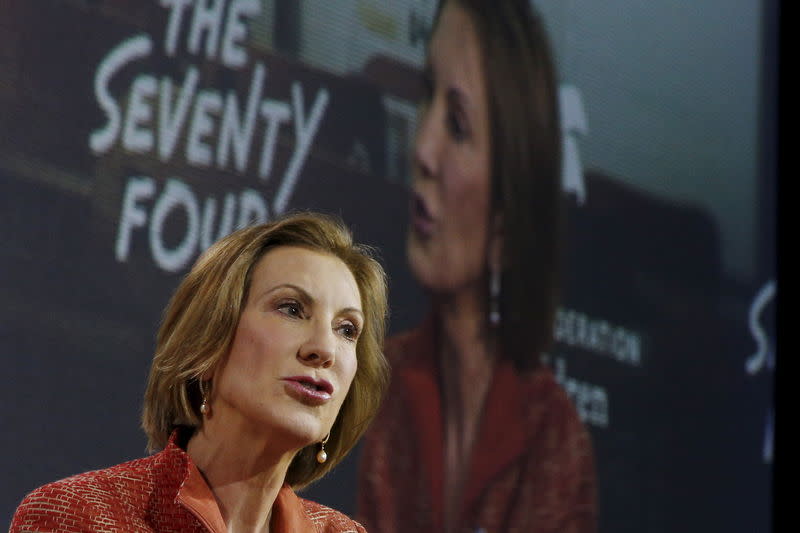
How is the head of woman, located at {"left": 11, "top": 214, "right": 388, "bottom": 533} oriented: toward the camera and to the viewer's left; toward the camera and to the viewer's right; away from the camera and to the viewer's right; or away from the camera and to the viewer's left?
toward the camera and to the viewer's right

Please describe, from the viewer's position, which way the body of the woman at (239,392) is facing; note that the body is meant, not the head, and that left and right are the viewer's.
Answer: facing the viewer and to the right of the viewer
